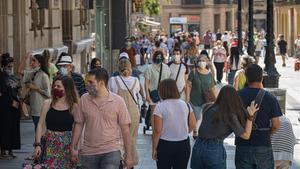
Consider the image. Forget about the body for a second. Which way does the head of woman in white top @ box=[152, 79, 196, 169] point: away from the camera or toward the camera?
away from the camera

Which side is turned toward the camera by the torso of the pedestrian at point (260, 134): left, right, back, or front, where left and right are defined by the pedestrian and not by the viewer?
back

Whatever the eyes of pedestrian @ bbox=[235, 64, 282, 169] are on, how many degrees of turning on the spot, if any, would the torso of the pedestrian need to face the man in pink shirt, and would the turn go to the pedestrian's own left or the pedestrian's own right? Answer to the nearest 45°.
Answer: approximately 90° to the pedestrian's own left

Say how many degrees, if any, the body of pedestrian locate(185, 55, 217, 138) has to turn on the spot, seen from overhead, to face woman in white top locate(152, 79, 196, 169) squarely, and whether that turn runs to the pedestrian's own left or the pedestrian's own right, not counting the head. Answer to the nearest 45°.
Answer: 0° — they already face them

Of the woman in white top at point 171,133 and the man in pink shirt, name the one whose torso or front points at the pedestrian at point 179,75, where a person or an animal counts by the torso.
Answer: the woman in white top

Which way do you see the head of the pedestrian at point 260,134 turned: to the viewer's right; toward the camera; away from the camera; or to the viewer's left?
away from the camera

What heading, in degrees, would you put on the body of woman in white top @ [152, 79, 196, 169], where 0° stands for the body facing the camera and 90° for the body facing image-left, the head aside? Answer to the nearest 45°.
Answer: approximately 180°

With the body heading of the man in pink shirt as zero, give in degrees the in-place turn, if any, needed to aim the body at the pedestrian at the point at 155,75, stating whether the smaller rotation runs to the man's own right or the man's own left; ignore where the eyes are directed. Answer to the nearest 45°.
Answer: approximately 180°

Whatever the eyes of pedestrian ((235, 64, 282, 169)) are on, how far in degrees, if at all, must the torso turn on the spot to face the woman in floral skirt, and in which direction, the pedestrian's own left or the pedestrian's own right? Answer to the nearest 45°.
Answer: approximately 90° to the pedestrian's own left

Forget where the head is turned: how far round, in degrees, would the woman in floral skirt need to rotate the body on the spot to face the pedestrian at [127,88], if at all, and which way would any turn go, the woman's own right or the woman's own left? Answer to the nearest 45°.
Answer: approximately 180°

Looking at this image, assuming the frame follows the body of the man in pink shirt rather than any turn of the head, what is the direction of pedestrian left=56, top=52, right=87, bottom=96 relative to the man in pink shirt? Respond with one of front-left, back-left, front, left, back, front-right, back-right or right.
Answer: back

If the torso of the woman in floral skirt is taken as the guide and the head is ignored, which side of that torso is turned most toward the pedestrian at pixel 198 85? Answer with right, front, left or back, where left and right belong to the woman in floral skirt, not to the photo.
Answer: back
